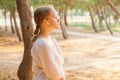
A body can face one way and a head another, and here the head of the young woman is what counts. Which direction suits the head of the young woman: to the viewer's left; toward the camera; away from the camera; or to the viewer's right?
to the viewer's right

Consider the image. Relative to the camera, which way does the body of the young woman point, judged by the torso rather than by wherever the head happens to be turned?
to the viewer's right

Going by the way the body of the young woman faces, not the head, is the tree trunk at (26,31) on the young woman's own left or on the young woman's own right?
on the young woman's own left
